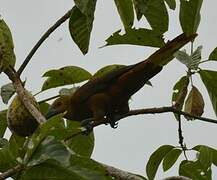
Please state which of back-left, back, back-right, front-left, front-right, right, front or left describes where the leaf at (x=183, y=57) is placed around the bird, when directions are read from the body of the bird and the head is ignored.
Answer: back-left

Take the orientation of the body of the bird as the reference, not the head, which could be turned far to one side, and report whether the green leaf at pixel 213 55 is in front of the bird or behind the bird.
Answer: behind

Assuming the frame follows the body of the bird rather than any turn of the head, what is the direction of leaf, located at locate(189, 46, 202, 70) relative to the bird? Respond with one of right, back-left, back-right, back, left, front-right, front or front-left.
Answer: back-left

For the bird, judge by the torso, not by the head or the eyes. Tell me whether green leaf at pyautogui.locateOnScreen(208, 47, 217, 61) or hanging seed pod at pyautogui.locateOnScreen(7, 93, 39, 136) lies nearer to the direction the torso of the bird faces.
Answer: the hanging seed pod

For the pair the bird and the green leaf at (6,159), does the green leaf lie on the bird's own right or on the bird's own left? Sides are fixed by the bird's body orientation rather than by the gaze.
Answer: on the bird's own left

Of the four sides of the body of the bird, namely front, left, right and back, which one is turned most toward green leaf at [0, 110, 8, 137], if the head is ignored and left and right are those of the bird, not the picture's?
front

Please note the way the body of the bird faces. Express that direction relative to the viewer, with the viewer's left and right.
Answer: facing to the left of the viewer

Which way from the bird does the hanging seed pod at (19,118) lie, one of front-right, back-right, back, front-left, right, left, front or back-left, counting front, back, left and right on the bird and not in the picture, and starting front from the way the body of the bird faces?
front-left
